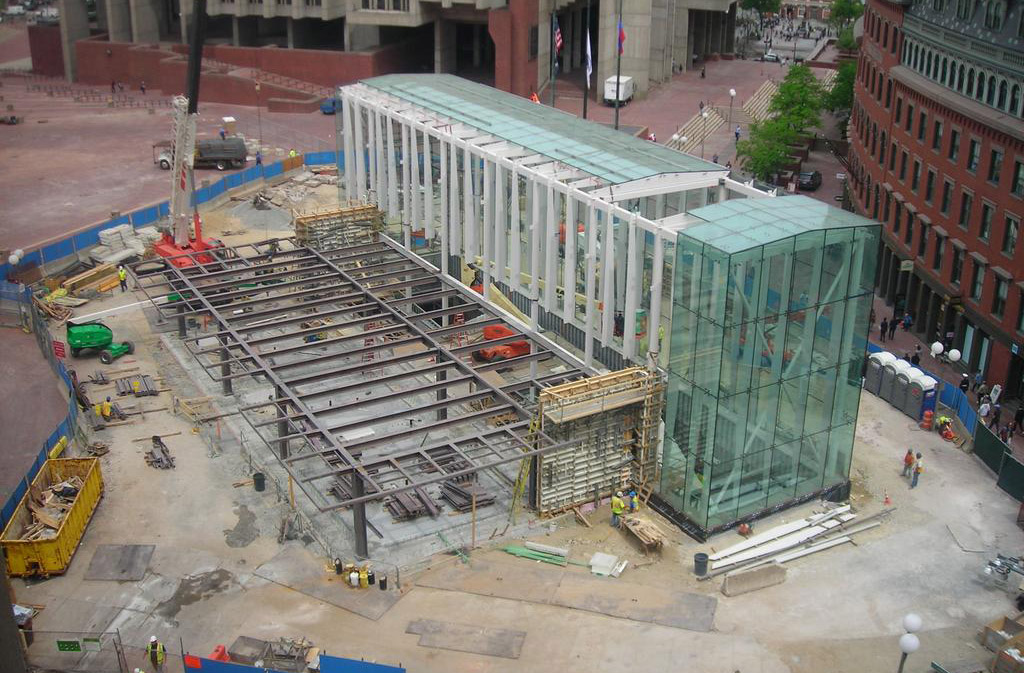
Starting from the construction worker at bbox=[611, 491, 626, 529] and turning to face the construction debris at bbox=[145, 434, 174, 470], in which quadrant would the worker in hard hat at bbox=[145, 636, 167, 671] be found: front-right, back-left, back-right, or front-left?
front-left

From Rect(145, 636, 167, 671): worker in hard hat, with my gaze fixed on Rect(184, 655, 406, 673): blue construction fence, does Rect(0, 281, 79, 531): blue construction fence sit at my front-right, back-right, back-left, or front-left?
back-left

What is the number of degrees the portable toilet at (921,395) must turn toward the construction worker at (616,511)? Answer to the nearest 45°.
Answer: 0° — it already faces them

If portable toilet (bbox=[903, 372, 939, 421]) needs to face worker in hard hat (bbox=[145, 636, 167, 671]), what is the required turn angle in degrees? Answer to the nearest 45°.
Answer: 0° — it already faces them

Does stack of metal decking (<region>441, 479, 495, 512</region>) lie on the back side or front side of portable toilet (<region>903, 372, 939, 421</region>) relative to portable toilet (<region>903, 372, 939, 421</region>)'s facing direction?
on the front side

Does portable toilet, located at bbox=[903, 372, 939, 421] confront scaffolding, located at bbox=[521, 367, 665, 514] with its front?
yes

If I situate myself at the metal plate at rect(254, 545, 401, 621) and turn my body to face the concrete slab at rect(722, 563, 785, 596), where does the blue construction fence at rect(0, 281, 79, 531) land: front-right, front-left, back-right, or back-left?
back-left

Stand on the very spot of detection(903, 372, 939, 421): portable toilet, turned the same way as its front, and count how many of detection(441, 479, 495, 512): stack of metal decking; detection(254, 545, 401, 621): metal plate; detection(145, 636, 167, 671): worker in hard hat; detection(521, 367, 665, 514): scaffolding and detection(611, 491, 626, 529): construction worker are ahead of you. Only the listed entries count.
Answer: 5

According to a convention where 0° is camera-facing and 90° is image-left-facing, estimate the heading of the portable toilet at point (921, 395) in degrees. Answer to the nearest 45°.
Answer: approximately 45°

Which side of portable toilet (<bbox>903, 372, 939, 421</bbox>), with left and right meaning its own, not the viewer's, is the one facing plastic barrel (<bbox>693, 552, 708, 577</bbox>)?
front

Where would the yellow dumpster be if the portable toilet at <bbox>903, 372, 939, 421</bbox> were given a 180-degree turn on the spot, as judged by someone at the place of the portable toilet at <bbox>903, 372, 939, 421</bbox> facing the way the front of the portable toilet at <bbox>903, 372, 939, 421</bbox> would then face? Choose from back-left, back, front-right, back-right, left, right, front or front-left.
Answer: back

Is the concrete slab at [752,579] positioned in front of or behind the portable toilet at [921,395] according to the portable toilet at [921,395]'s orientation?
in front

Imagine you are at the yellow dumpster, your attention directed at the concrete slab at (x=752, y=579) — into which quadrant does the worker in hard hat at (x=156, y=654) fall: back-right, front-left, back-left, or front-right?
front-right

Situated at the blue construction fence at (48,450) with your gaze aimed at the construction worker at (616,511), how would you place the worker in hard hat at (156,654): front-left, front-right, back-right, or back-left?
front-right
